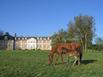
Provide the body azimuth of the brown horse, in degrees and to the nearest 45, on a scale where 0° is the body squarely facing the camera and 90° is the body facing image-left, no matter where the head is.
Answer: approximately 90°
